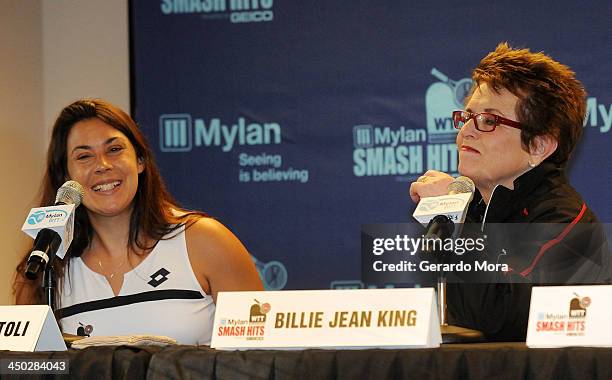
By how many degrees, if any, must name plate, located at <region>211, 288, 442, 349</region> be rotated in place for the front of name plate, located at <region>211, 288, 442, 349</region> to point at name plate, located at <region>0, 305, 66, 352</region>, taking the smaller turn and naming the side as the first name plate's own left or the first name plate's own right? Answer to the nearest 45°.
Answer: approximately 90° to the first name plate's own right

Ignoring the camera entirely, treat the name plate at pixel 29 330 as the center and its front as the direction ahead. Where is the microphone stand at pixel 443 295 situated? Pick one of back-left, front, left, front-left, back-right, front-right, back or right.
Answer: back-left

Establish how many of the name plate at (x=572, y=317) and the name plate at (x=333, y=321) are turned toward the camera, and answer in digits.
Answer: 2

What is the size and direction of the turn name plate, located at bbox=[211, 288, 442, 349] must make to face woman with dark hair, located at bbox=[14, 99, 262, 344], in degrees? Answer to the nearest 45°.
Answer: approximately 135° to its right

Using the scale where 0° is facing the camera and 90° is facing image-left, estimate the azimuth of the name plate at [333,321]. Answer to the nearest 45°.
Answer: approximately 0°

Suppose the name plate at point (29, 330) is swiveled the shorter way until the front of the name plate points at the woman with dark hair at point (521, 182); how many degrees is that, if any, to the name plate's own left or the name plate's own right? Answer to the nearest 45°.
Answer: approximately 135° to the name plate's own left

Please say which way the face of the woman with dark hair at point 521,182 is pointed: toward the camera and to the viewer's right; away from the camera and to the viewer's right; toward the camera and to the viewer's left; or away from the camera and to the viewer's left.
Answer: toward the camera and to the viewer's left

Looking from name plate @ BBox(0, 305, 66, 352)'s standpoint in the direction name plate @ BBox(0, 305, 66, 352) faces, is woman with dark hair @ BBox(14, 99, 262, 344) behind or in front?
behind
